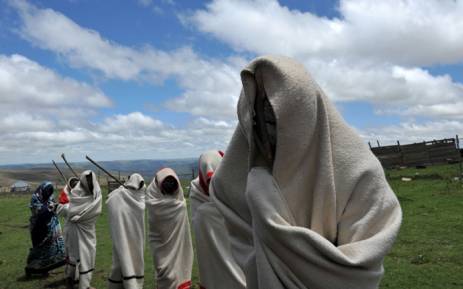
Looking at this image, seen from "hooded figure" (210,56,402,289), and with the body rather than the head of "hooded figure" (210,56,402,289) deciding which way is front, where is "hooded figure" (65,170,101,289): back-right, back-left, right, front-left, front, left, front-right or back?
right
